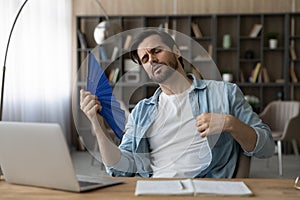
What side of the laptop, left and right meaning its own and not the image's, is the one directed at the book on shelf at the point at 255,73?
front

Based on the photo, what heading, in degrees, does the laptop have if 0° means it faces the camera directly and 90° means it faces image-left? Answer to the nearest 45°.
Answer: approximately 225°

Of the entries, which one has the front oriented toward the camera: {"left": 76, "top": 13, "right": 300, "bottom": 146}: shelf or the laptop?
the shelf

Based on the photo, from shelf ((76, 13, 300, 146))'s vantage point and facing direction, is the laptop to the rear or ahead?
ahead

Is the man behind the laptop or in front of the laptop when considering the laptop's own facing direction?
in front

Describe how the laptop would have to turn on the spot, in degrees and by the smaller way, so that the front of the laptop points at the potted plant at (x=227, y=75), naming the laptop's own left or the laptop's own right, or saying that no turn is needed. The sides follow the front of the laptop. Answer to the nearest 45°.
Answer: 0° — it already faces it

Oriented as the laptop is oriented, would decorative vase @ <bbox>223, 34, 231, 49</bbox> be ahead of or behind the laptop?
ahead

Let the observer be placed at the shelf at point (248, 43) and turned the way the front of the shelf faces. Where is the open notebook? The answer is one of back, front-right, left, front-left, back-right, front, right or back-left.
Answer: front

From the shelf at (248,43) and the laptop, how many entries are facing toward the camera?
1

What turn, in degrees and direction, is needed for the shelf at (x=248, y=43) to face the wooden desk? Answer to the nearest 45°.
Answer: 0° — it already faces it

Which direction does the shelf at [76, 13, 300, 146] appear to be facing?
toward the camera
